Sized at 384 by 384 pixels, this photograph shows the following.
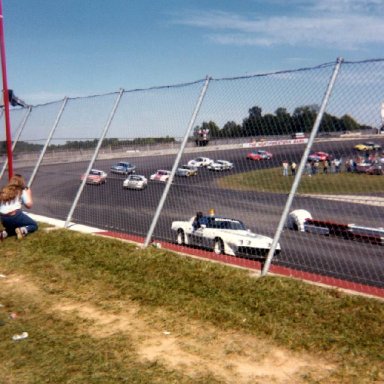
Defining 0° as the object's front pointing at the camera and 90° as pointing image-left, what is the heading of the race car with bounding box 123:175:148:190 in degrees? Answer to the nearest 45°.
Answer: approximately 45°

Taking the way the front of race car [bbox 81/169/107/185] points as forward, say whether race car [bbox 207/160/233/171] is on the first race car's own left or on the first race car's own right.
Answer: on the first race car's own left

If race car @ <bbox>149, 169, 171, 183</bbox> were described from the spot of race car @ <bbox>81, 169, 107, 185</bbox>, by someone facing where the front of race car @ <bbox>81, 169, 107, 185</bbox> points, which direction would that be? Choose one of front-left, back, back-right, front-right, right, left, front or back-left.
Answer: left

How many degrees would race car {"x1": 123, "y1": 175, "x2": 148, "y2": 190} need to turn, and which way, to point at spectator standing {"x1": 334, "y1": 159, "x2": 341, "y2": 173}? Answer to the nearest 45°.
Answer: approximately 90° to its left
